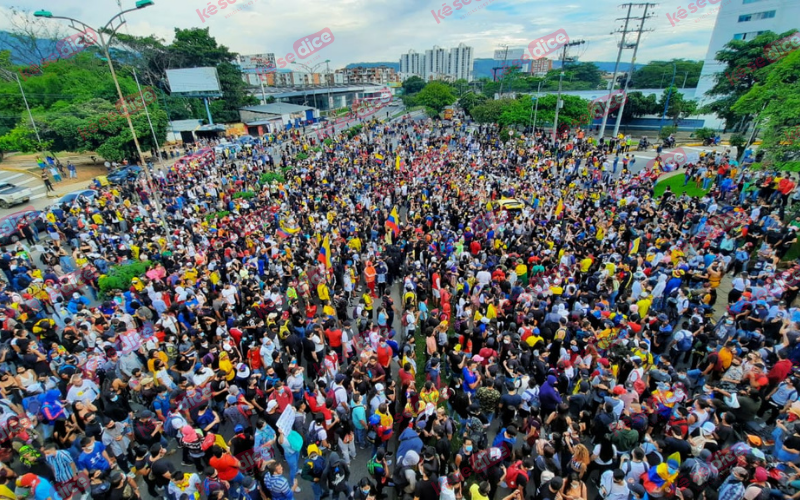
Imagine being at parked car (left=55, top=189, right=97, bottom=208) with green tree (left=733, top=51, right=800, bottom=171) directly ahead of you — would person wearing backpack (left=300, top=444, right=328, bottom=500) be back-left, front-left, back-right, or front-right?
front-right

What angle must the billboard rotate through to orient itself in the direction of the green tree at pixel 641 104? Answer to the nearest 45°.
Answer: approximately 45° to its left

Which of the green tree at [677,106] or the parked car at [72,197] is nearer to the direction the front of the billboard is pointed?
the parked car

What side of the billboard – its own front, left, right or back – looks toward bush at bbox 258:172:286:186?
front

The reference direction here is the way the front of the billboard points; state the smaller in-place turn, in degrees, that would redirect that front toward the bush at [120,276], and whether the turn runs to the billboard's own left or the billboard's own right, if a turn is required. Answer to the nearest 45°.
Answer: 0° — it already faces it

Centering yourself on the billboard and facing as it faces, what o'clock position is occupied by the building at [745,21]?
The building is roughly at 10 o'clock from the billboard.

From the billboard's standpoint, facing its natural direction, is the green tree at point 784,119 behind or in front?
in front

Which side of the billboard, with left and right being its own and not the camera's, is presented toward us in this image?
front

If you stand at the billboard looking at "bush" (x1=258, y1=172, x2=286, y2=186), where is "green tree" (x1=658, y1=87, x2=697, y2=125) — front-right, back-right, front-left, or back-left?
front-left

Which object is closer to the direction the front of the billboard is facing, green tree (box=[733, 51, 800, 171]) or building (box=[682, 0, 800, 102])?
the green tree

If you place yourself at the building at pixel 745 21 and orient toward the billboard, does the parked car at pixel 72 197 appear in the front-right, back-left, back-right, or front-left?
front-left

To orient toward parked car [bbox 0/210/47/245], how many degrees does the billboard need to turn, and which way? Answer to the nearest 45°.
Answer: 0° — it already faces it

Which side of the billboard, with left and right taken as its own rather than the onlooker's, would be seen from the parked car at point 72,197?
front

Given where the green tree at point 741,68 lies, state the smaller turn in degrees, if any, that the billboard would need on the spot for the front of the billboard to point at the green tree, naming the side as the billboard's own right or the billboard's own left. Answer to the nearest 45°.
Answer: approximately 45° to the billboard's own left

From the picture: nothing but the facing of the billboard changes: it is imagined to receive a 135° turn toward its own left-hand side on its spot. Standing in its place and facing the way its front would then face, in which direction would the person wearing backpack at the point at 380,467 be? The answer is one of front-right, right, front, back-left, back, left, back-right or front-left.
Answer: back-right
